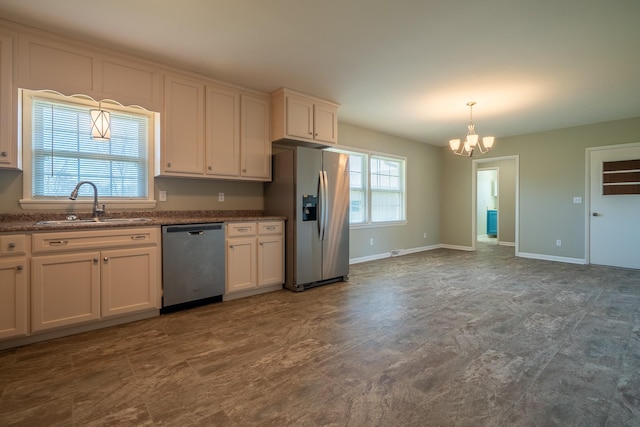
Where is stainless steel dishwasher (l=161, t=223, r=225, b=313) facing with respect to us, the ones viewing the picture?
facing the viewer and to the right of the viewer

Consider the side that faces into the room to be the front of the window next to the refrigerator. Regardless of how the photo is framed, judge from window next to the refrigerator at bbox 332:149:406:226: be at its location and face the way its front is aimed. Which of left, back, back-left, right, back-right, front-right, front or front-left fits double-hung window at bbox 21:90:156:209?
right

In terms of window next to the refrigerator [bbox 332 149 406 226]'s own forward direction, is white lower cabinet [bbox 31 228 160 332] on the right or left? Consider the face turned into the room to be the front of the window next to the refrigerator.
on its right

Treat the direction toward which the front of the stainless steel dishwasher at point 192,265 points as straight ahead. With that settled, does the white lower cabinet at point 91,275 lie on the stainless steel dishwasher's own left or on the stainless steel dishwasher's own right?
on the stainless steel dishwasher's own right

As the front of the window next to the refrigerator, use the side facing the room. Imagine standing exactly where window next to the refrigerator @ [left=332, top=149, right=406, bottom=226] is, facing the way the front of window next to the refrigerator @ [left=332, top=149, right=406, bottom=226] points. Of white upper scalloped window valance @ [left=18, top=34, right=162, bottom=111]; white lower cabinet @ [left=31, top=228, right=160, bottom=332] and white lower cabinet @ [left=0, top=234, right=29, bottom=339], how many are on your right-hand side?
3

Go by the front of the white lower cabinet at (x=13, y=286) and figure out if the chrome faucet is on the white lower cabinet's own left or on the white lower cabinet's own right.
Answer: on the white lower cabinet's own left

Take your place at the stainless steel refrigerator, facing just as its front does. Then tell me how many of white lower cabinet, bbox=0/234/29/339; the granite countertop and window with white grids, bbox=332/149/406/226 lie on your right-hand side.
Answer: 2

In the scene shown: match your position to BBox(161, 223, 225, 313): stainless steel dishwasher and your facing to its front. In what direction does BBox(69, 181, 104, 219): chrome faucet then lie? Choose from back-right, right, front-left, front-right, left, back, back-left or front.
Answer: back-right

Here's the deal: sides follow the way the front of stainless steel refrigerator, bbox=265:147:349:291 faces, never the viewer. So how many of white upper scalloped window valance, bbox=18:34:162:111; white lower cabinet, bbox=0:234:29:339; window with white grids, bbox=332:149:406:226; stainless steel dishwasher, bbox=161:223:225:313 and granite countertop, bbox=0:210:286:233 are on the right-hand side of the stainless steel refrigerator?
4

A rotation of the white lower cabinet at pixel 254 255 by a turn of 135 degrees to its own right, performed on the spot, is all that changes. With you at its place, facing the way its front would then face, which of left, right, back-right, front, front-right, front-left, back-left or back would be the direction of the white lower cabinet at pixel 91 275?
front-left

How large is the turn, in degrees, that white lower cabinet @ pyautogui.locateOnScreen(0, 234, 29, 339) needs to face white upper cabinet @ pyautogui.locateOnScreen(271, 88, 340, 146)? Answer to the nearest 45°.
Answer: approximately 90° to its left

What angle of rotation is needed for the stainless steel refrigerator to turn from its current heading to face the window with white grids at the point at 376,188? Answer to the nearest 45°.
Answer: approximately 90° to its left

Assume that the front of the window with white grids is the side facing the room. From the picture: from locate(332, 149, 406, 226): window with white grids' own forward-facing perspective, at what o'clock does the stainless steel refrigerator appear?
The stainless steel refrigerator is roughly at 2 o'clock from the window with white grids.
